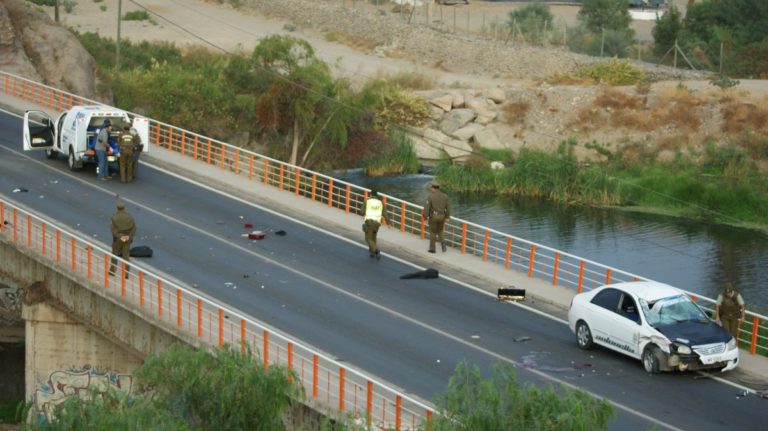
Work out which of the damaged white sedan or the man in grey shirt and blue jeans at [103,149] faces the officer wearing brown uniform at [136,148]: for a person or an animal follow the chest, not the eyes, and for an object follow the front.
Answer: the man in grey shirt and blue jeans

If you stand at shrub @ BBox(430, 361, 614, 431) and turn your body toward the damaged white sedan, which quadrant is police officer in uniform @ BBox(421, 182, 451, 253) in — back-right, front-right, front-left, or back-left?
front-left

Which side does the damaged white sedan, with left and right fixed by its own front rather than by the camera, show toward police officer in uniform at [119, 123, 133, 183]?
back

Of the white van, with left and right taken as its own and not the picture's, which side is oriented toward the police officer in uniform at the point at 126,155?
back

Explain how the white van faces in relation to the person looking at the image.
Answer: facing away from the viewer and to the left of the viewer

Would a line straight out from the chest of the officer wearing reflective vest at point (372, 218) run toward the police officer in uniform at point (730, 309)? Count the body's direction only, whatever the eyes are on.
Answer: no

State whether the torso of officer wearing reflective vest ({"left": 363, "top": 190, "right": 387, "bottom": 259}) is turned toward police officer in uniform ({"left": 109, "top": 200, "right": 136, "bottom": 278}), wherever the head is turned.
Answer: no

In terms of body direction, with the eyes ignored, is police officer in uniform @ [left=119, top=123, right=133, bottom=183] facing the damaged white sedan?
no

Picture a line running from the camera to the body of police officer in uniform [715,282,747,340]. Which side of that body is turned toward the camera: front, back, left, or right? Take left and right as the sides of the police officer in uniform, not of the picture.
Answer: front

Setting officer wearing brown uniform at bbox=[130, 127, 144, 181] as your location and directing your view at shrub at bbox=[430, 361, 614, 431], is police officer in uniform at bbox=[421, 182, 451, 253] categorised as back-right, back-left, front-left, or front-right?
front-left

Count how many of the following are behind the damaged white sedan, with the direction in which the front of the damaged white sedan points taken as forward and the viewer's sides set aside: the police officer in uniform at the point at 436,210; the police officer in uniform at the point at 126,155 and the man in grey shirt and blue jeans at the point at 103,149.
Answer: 3
